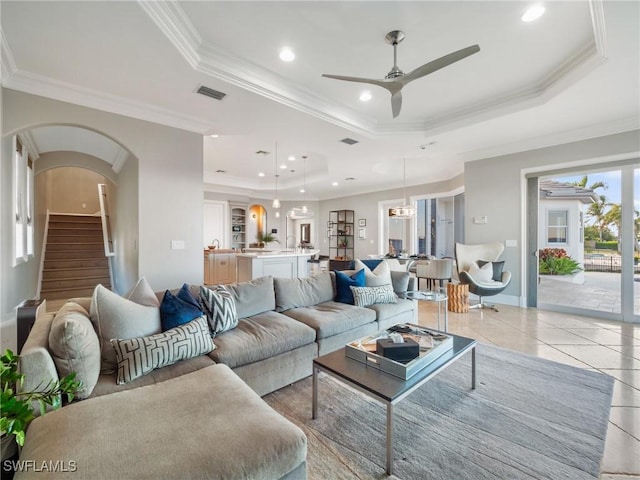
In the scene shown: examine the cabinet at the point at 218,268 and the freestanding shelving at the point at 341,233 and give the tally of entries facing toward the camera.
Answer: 2

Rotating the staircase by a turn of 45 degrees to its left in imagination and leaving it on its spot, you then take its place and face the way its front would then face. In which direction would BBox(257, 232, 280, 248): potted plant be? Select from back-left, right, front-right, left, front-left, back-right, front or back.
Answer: front-left

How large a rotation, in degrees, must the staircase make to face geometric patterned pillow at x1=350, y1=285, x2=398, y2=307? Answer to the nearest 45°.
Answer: approximately 45° to its left

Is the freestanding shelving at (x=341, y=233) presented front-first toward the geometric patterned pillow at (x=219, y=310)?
yes

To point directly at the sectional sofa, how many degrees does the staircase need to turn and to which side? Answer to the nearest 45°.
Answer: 0° — it already faces it

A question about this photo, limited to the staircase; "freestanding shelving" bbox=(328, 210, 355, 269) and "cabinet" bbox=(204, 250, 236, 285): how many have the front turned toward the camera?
3

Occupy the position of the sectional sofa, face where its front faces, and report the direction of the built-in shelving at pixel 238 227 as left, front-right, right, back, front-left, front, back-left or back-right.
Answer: back-left

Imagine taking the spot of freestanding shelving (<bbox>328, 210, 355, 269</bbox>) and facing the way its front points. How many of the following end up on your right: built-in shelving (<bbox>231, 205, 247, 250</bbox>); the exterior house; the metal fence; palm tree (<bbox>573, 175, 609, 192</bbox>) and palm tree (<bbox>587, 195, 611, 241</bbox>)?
1

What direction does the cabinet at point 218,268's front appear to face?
toward the camera

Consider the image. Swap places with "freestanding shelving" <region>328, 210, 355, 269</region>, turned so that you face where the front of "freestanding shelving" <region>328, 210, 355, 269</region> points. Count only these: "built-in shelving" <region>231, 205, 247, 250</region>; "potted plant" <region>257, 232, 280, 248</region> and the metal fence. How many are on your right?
2

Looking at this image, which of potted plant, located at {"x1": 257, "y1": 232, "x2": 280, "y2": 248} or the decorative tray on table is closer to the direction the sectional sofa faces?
the decorative tray on table

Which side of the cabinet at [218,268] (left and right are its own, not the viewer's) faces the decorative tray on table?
front

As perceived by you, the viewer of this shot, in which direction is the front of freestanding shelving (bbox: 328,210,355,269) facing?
facing the viewer
